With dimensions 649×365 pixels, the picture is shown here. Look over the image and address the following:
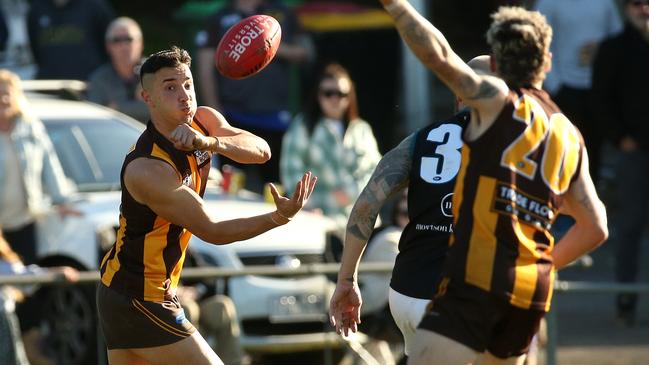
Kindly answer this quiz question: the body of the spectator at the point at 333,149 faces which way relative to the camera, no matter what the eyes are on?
toward the camera

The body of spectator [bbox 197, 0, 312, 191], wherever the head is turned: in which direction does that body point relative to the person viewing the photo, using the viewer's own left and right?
facing the viewer

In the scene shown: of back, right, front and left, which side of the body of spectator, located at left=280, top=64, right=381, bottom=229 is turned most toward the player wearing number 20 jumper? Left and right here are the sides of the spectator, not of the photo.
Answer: front

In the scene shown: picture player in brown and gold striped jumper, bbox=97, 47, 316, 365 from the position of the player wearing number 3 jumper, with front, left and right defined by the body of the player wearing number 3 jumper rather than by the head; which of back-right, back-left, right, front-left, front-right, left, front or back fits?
left

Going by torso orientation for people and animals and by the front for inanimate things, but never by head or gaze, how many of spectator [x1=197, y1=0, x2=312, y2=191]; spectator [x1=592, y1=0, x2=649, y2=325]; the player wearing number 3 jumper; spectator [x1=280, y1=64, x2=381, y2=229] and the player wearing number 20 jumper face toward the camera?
3

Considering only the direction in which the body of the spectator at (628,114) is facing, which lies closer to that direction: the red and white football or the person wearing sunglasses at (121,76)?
the red and white football

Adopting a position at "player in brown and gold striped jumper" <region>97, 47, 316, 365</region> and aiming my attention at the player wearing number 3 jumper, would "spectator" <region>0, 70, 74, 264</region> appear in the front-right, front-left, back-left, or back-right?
back-left

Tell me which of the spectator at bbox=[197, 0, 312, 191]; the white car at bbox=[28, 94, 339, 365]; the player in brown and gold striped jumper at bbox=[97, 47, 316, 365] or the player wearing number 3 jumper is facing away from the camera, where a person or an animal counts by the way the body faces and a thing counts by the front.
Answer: the player wearing number 3 jumper

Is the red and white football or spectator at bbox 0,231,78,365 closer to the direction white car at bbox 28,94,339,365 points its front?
the red and white football

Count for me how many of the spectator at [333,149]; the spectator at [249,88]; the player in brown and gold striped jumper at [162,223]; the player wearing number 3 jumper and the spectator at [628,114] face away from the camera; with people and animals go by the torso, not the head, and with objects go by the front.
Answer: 1

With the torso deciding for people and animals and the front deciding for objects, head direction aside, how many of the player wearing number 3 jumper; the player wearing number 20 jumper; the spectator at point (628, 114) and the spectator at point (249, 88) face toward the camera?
2
